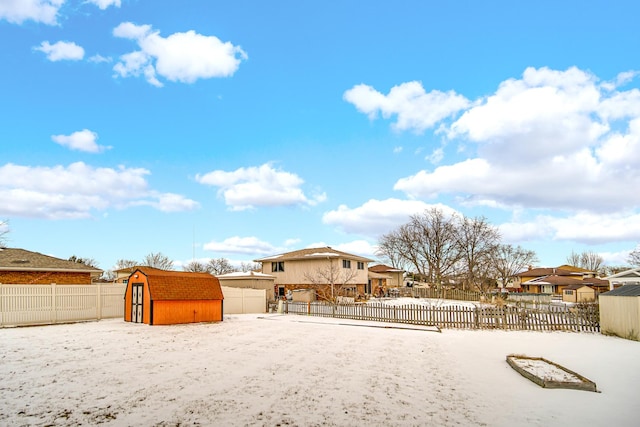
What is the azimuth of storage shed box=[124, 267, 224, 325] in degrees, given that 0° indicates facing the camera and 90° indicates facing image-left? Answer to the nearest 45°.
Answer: approximately 45°

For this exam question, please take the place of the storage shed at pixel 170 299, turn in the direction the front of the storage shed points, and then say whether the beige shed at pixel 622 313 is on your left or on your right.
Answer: on your left

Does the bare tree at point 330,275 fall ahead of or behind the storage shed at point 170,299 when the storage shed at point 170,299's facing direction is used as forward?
behind

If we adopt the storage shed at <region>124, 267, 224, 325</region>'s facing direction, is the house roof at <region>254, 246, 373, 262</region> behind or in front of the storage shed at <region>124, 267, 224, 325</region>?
behind

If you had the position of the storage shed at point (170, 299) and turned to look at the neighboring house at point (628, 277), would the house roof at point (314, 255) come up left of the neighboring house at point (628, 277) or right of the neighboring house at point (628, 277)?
left

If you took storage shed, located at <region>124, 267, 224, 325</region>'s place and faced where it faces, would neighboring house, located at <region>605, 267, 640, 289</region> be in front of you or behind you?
behind

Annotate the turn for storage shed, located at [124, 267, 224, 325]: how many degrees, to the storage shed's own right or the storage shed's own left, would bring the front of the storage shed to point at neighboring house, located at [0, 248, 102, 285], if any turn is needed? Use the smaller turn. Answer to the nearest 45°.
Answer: approximately 90° to the storage shed's own right
